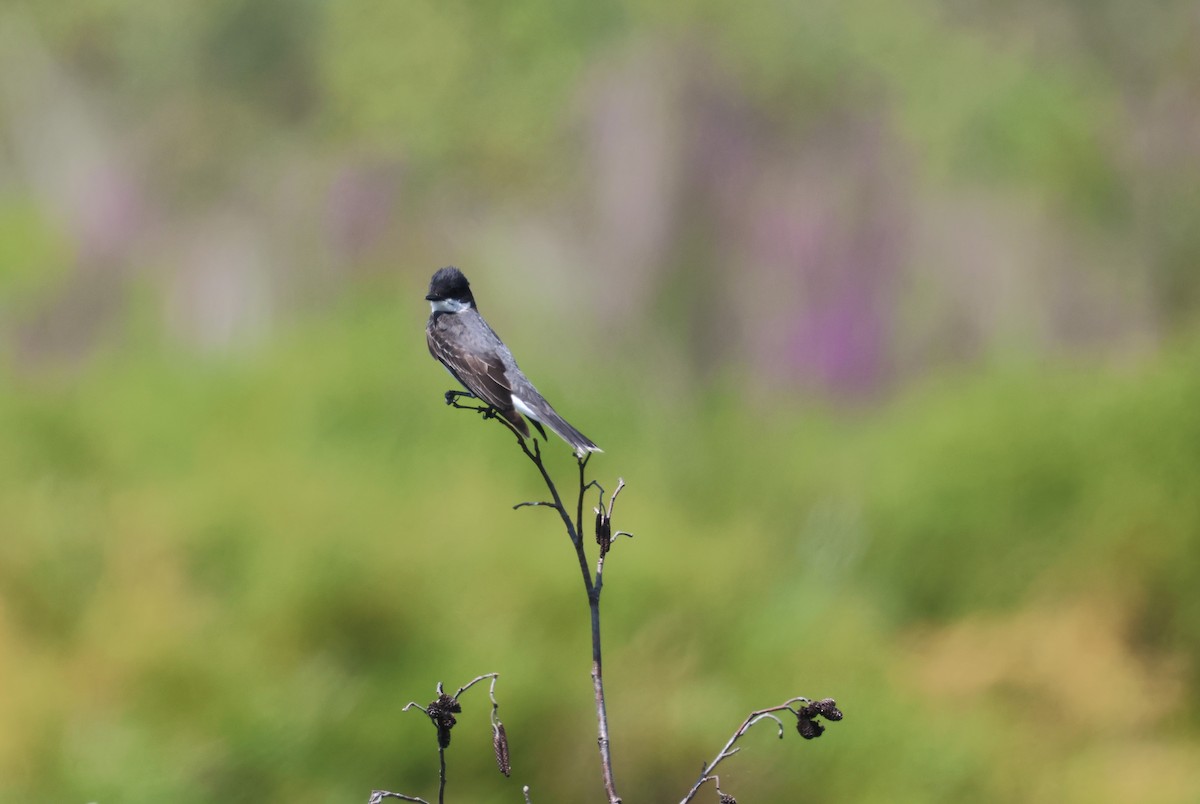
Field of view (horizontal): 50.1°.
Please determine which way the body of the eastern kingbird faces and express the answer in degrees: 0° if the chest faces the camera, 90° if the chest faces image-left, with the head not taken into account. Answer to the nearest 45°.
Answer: approximately 135°
